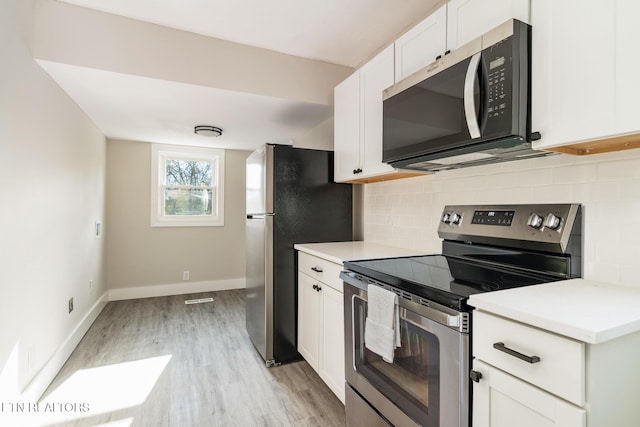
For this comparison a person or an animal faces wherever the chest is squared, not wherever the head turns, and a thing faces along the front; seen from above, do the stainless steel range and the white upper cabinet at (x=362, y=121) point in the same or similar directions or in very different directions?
same or similar directions

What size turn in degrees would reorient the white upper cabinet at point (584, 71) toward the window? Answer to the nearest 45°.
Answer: approximately 45° to its right

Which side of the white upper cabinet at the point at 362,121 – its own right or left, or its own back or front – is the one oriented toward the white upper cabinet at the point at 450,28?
left

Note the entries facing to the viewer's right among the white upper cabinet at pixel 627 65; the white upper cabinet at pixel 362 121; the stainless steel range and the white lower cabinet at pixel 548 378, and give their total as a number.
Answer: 0

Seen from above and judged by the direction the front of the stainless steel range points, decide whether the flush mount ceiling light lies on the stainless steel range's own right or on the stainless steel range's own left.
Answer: on the stainless steel range's own right

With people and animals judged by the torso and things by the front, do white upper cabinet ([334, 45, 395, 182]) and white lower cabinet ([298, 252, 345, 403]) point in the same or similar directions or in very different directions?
same or similar directions

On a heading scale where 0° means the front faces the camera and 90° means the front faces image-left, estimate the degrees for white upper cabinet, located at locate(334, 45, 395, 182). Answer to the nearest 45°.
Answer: approximately 45°

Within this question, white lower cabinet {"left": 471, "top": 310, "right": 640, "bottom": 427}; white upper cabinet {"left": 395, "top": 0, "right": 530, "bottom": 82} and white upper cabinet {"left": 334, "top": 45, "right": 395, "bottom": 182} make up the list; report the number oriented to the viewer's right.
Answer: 0

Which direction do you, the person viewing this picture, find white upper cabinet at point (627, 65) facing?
facing the viewer and to the left of the viewer

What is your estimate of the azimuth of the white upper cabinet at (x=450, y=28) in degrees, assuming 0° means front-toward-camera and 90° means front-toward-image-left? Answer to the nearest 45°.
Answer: approximately 45°
